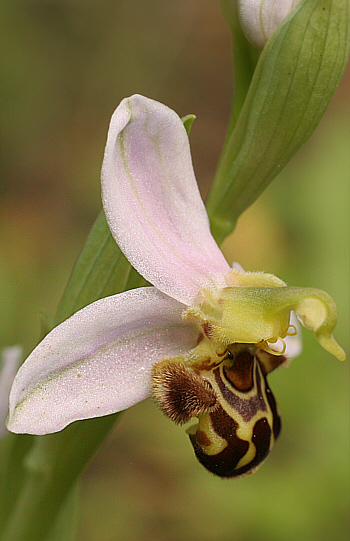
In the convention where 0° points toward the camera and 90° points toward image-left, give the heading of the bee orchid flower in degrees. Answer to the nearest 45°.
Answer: approximately 315°
